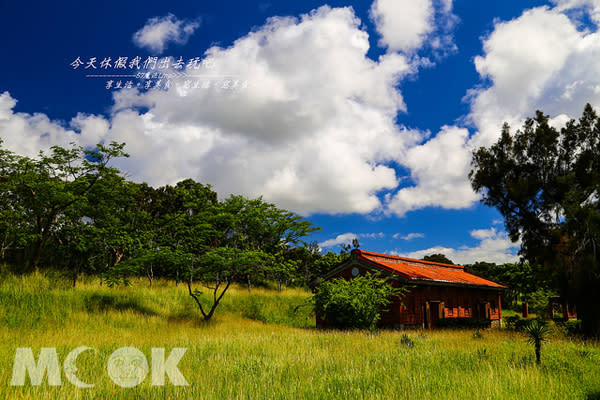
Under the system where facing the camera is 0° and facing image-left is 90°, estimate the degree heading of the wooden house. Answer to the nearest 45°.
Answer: approximately 315°

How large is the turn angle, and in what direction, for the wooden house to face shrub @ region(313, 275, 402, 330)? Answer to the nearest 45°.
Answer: approximately 90° to its right
